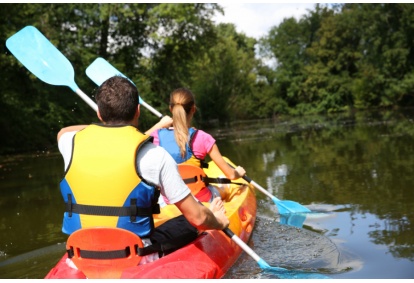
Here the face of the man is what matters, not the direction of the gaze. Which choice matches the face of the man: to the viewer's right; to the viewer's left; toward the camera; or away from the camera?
away from the camera

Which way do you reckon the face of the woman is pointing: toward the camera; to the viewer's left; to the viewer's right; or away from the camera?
away from the camera

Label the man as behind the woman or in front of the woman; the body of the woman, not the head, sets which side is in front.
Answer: behind

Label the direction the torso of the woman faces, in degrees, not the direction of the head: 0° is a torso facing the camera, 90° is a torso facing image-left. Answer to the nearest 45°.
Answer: approximately 225°
